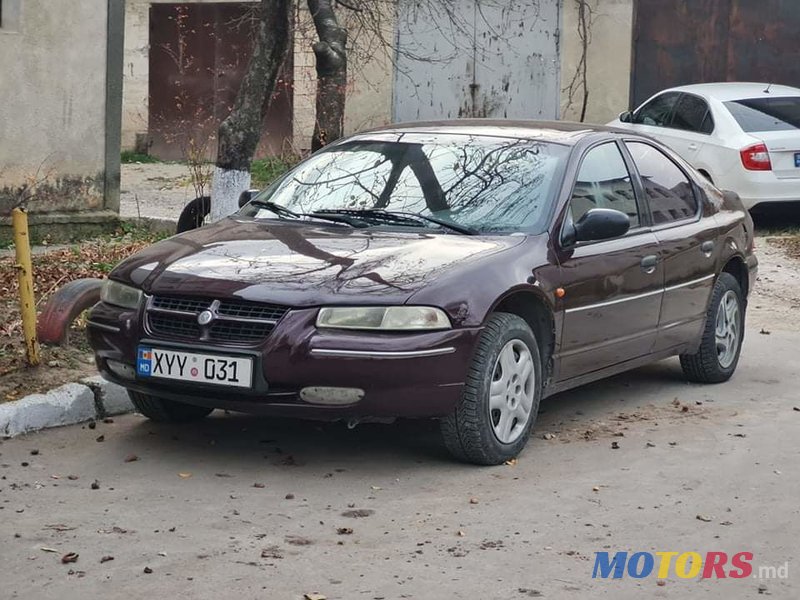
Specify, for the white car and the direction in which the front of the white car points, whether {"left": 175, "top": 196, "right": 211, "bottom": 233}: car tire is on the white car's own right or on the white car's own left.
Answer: on the white car's own left

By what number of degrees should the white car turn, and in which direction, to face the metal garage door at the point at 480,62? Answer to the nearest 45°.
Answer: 0° — it already faces it

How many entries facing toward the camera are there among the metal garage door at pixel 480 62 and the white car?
1

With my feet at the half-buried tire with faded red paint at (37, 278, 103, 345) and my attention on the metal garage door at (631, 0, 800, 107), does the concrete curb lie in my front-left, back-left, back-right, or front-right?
back-right

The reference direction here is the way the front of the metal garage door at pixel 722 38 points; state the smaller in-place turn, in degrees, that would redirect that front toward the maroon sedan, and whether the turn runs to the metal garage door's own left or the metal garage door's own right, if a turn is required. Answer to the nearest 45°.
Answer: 0° — it already faces it

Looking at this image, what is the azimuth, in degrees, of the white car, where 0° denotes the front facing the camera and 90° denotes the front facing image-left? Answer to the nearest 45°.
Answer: approximately 135°

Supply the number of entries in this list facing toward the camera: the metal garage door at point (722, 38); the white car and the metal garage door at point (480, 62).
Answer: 2

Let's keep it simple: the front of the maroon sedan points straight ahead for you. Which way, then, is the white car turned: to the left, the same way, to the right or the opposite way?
to the right

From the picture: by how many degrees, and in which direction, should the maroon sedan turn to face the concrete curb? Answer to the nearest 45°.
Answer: approximately 45° to its right

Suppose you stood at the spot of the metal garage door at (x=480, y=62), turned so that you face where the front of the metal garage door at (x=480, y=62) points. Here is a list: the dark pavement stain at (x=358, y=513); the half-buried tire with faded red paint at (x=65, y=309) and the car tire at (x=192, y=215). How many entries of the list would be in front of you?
3

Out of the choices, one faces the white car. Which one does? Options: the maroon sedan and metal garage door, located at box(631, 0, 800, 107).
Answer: the metal garage door
